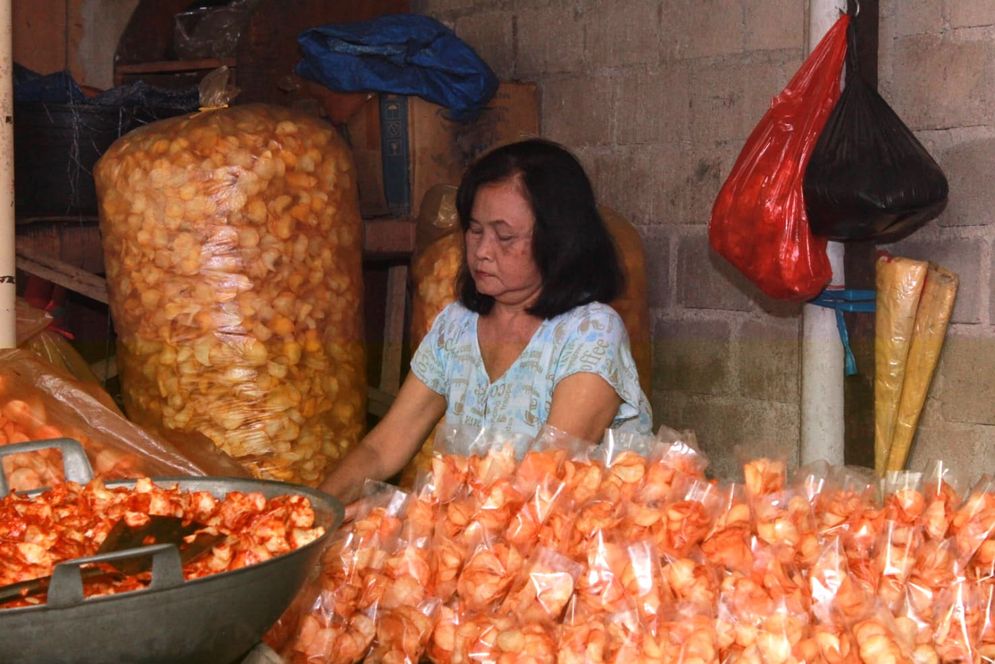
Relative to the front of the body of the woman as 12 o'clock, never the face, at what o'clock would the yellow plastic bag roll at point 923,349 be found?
The yellow plastic bag roll is roughly at 7 o'clock from the woman.

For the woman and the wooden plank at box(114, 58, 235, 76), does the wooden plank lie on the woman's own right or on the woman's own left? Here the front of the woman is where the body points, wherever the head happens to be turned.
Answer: on the woman's own right

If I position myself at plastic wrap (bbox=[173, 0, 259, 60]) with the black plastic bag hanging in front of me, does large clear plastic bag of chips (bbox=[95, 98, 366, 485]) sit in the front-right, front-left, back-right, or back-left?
front-right

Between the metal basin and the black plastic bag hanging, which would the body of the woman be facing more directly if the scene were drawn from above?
the metal basin

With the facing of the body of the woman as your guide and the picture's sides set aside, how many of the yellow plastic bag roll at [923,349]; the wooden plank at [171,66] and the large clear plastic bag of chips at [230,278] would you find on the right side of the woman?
2

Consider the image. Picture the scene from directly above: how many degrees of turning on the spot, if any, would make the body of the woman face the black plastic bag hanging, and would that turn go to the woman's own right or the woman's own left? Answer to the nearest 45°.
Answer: approximately 135° to the woman's own left

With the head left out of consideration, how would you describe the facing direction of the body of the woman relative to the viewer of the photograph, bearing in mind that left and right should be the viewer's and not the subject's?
facing the viewer and to the left of the viewer

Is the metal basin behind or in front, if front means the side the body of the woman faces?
in front

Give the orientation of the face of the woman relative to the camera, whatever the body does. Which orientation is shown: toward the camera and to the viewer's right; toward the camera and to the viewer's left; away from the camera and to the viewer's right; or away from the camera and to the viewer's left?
toward the camera and to the viewer's left

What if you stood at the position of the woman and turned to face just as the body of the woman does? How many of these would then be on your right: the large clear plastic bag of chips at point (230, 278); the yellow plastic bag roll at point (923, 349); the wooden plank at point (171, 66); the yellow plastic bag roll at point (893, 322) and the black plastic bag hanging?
2
